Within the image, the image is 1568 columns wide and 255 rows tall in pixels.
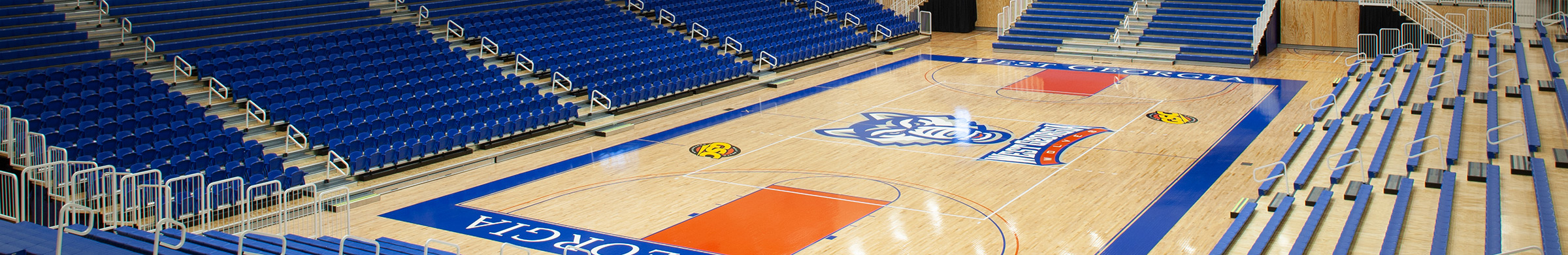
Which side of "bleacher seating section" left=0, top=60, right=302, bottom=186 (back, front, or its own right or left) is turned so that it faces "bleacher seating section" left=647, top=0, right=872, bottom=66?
left

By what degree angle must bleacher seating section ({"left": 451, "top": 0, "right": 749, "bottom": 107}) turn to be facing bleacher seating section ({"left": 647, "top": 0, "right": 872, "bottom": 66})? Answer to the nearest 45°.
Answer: approximately 90° to its left

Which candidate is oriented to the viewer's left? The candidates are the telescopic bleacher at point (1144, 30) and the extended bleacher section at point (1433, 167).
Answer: the extended bleacher section

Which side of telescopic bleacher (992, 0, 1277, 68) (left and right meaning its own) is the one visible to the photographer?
front

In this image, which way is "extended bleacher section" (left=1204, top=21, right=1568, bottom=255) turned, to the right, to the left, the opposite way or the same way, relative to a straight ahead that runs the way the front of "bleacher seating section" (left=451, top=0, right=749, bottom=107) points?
the opposite way

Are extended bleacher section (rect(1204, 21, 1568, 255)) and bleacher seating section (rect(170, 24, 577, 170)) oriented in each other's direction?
yes

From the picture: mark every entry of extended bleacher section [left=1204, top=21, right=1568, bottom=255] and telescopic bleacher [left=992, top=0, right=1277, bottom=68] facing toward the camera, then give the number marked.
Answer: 1

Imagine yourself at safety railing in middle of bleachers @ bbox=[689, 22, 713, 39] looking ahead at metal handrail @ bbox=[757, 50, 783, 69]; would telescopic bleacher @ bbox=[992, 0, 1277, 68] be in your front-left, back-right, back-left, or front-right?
front-left

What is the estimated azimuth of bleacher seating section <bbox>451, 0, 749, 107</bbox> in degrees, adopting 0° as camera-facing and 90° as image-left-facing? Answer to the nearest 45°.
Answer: approximately 315°

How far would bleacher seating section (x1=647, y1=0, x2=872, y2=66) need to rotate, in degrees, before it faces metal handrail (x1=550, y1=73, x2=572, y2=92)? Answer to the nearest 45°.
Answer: approximately 90° to its right

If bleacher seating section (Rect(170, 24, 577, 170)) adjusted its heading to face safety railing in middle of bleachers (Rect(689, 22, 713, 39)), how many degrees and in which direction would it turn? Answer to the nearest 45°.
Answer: approximately 90° to its left

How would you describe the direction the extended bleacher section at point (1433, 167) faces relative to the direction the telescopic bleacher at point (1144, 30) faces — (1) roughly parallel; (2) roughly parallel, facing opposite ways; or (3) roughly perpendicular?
roughly perpendicular

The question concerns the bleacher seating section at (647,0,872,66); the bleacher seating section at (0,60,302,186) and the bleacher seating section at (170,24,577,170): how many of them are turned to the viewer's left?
0

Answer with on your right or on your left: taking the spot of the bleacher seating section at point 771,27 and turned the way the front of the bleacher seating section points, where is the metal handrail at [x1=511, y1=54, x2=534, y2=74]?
on your right

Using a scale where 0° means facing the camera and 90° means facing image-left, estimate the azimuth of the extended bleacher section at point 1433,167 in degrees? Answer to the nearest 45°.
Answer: approximately 90°
